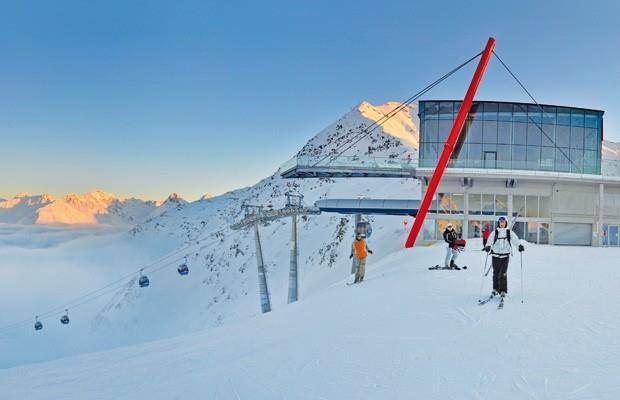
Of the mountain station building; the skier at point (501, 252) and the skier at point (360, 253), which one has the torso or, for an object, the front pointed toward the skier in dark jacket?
the mountain station building

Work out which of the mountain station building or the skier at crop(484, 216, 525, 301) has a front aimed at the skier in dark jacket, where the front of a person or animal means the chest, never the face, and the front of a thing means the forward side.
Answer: the mountain station building

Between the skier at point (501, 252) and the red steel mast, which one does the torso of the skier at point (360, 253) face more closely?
the skier

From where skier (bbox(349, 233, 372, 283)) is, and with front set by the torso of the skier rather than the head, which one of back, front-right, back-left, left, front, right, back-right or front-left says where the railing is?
back

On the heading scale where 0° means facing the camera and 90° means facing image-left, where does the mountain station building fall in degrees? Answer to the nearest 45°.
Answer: approximately 0°

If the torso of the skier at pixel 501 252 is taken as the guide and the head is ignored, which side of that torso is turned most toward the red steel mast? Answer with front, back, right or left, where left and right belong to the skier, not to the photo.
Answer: back
